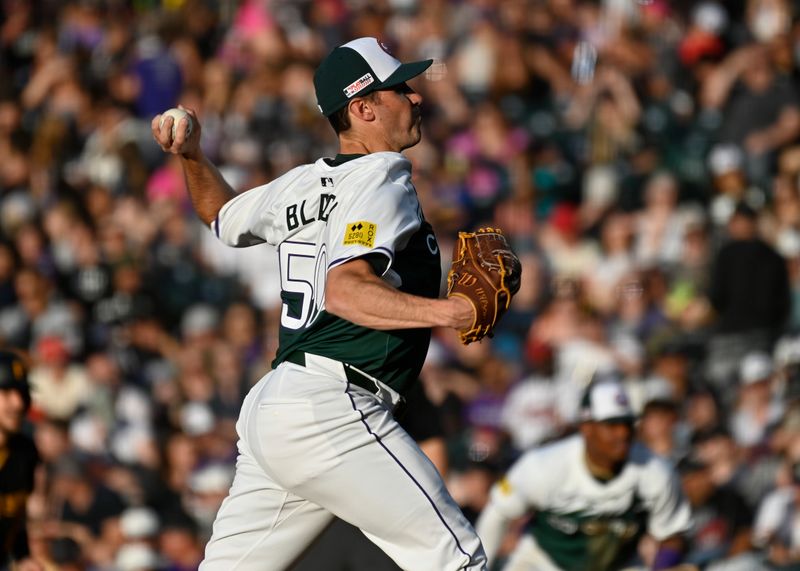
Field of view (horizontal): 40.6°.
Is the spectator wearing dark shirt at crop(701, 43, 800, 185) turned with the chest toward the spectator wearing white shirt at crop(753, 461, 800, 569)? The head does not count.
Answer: yes

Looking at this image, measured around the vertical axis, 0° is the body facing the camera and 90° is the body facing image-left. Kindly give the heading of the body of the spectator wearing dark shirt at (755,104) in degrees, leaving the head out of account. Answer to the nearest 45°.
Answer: approximately 0°

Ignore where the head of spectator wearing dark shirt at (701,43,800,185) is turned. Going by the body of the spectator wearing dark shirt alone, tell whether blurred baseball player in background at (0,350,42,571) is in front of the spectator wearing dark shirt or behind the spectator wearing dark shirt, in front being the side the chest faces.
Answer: in front

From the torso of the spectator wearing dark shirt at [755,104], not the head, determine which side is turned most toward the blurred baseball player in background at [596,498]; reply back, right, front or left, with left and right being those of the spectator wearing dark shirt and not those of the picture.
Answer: front

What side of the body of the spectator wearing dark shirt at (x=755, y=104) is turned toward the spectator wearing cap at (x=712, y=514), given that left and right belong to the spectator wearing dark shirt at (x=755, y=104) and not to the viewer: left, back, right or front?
front

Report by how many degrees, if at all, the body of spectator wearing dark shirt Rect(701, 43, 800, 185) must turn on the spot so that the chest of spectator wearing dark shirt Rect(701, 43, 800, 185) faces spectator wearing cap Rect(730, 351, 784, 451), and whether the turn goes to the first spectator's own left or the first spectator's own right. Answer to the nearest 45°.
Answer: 0° — they already face them

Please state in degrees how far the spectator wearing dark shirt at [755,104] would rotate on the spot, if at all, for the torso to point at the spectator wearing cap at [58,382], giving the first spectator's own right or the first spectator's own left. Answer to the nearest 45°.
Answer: approximately 90° to the first spectator's own right

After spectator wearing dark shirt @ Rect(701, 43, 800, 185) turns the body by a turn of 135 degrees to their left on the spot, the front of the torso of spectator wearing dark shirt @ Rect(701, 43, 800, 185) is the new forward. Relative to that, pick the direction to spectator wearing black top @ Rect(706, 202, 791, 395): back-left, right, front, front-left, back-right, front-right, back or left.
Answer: back-right
